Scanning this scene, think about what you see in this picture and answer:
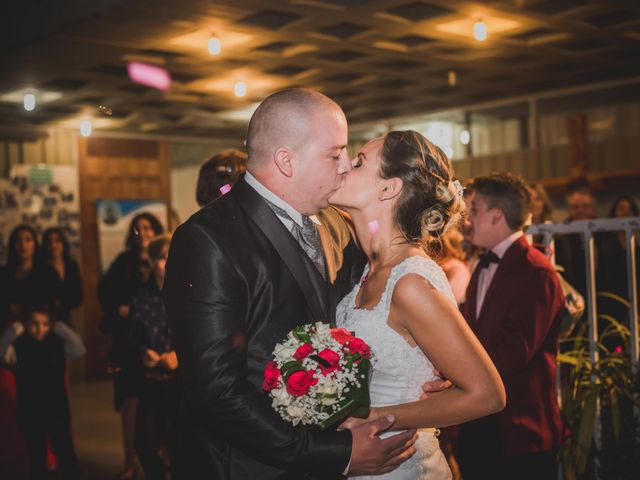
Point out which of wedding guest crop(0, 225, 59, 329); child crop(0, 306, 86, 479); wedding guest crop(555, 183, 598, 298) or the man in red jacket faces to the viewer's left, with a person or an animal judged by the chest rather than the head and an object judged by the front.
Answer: the man in red jacket

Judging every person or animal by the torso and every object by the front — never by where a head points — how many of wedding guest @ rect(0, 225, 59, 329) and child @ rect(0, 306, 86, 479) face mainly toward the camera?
2

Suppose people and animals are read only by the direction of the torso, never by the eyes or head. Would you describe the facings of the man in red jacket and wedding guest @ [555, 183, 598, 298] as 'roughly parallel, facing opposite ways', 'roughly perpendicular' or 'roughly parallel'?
roughly perpendicular

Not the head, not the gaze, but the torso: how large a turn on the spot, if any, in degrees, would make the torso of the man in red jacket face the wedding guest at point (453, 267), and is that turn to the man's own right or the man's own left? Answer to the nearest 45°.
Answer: approximately 90° to the man's own right

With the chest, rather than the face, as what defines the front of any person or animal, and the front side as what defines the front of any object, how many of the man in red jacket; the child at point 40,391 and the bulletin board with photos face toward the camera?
2

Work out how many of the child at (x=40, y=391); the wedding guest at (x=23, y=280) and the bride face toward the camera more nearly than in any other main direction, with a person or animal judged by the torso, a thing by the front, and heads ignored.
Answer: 2

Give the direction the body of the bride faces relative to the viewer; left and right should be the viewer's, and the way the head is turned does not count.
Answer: facing to the left of the viewer

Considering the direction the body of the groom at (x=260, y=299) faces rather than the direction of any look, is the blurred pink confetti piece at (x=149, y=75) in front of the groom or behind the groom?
behind

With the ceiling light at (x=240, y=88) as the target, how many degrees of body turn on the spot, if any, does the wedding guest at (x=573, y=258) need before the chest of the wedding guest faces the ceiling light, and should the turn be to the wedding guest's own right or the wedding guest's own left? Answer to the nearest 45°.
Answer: approximately 135° to the wedding guest's own right

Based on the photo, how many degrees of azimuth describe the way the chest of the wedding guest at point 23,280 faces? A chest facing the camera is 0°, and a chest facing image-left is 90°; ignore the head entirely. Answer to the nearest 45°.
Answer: approximately 0°
